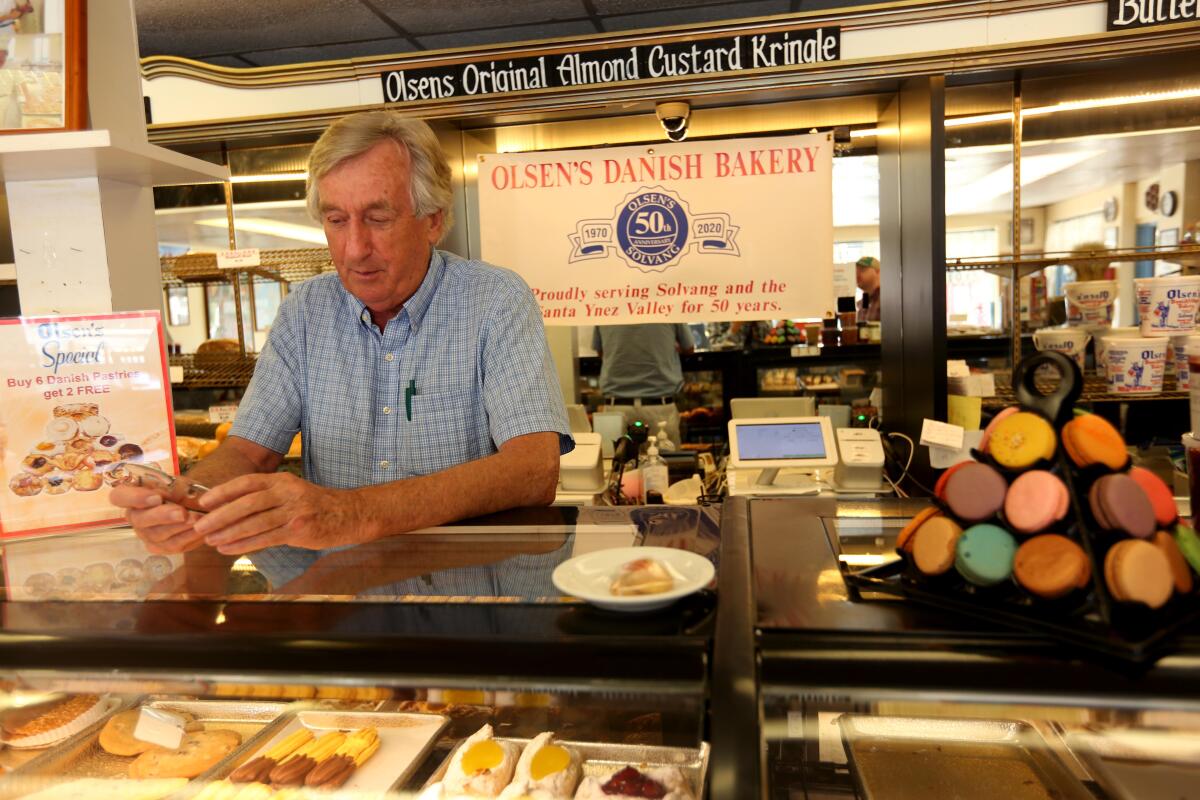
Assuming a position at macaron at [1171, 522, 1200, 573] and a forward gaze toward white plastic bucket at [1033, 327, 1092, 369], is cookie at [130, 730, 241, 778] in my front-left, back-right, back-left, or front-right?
back-left

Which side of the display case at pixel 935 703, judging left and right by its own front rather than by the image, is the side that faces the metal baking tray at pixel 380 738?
right

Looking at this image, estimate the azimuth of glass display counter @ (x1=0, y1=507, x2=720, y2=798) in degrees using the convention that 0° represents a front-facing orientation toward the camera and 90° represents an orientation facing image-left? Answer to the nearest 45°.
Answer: approximately 0°

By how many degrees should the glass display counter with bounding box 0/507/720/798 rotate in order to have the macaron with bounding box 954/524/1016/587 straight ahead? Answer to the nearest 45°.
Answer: approximately 45° to its left

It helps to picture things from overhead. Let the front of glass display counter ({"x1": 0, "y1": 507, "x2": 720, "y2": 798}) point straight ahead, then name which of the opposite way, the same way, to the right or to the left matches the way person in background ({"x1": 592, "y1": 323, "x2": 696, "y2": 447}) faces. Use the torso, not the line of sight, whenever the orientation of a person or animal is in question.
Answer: the opposite way

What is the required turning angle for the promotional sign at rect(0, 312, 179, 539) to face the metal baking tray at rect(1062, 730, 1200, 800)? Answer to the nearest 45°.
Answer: approximately 45° to its left

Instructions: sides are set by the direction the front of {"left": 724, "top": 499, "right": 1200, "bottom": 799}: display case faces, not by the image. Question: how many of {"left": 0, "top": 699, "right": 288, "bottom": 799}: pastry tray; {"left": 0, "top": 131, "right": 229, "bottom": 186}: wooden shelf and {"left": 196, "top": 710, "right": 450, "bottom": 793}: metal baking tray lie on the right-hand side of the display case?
3

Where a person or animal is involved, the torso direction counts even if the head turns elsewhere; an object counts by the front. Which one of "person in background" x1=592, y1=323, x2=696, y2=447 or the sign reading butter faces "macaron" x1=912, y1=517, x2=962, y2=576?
the sign reading butter

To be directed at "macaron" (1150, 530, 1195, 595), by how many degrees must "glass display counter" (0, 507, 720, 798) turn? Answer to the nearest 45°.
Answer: approximately 45° to its left

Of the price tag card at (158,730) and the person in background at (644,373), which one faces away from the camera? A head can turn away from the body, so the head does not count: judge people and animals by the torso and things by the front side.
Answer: the person in background

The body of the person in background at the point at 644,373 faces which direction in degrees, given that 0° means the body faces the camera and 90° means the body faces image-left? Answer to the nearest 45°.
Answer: approximately 180°

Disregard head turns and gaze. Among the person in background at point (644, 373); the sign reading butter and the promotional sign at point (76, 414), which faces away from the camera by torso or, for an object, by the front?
the person in background

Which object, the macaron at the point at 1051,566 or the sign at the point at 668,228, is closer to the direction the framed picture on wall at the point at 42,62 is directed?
the macaron
